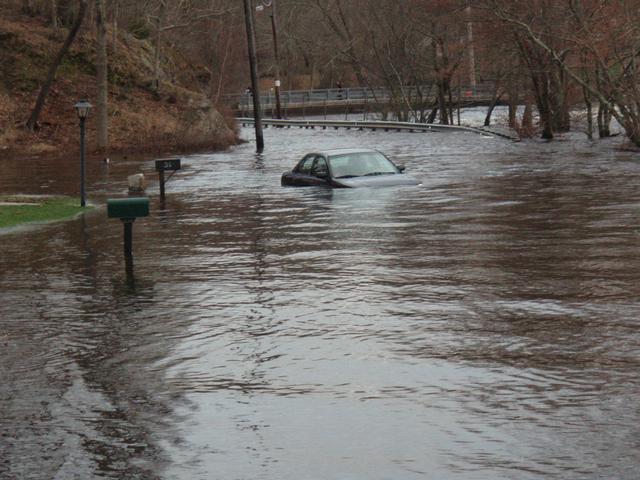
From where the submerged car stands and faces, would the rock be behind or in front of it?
behind

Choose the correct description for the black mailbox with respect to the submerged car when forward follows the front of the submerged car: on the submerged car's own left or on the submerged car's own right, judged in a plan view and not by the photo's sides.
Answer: on the submerged car's own right

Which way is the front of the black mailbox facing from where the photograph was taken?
facing to the right of the viewer

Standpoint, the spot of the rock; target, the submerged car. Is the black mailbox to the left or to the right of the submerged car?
right

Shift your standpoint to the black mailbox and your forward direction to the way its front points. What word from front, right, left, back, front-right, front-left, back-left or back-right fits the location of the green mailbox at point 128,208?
right

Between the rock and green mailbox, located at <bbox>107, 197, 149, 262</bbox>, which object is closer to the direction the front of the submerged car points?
the green mailbox

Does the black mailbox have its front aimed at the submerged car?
yes

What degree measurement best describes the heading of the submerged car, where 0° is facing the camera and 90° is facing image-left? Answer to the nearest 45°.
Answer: approximately 315°

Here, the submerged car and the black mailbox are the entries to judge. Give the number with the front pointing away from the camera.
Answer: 0
